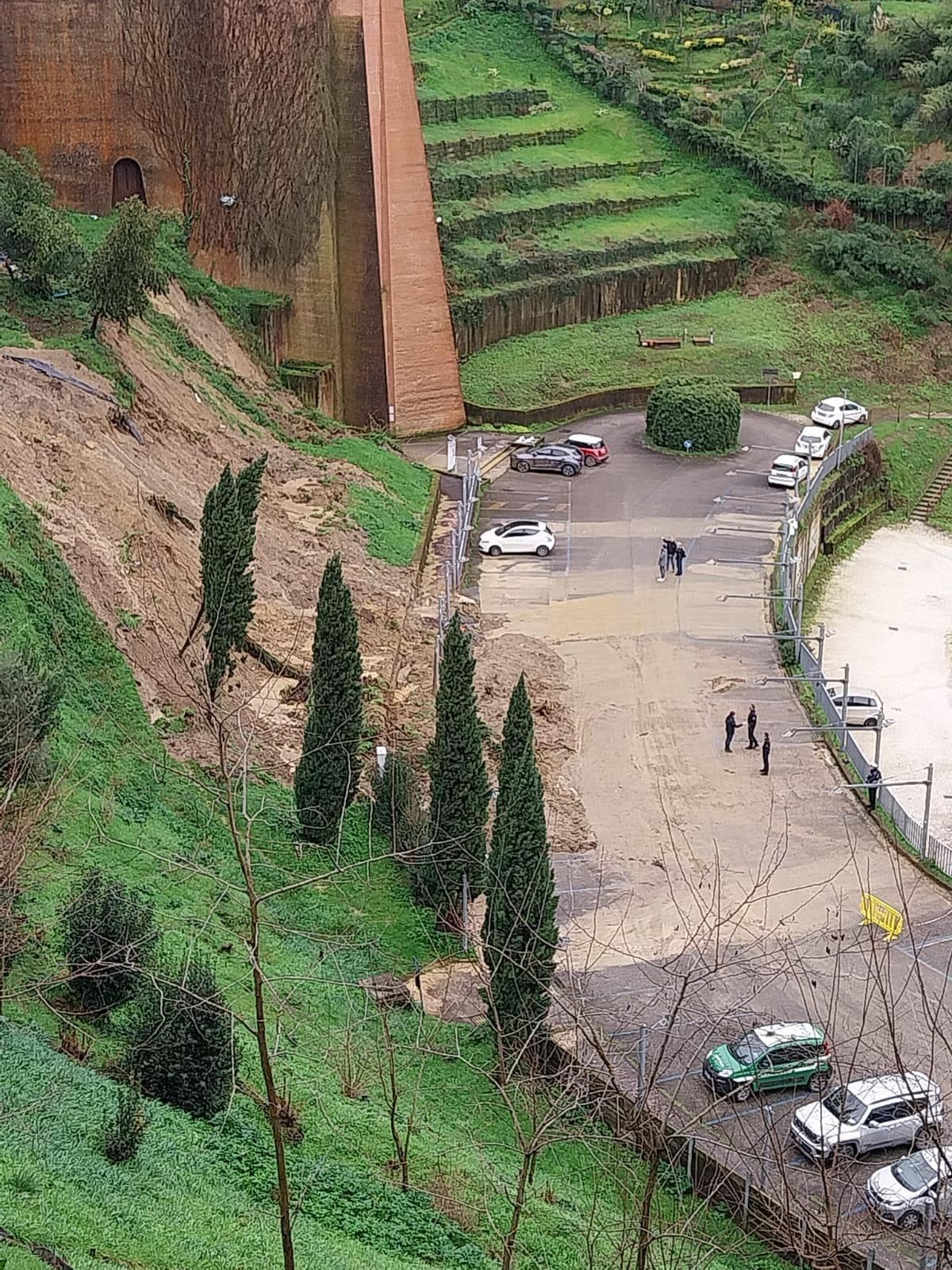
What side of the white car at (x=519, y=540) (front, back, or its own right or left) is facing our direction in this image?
left

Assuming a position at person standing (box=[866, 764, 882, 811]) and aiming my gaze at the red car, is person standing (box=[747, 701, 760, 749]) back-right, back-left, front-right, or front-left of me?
front-left

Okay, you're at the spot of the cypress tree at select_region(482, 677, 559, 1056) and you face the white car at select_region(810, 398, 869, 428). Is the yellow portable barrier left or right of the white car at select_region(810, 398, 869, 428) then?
right

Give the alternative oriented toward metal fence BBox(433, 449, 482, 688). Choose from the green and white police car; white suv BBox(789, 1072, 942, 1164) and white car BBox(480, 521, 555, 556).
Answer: the white car

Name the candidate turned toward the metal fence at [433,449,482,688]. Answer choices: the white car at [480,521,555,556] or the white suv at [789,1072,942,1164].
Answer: the white car

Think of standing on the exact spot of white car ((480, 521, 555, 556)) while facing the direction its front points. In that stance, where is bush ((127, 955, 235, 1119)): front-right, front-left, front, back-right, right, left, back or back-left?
left

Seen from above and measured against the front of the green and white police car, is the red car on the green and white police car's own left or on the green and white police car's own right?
on the green and white police car's own right

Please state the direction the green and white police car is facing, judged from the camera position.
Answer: facing the viewer and to the left of the viewer

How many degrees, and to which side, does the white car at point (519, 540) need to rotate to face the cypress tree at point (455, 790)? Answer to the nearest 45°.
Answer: approximately 90° to its left

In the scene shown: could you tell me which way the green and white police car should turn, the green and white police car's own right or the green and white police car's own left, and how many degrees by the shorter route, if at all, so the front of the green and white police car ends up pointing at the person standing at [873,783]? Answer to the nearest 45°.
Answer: approximately 135° to the green and white police car's own right
